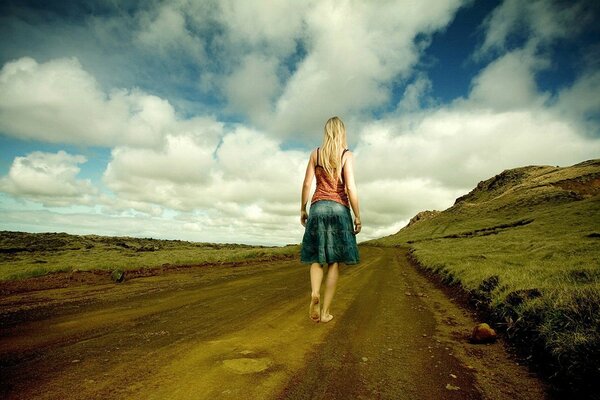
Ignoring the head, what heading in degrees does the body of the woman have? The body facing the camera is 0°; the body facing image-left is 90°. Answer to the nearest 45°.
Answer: approximately 180°

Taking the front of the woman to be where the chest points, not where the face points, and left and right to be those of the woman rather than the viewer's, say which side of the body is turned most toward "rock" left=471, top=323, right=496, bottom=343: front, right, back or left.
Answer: right

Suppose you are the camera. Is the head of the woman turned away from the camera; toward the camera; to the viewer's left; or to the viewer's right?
away from the camera
